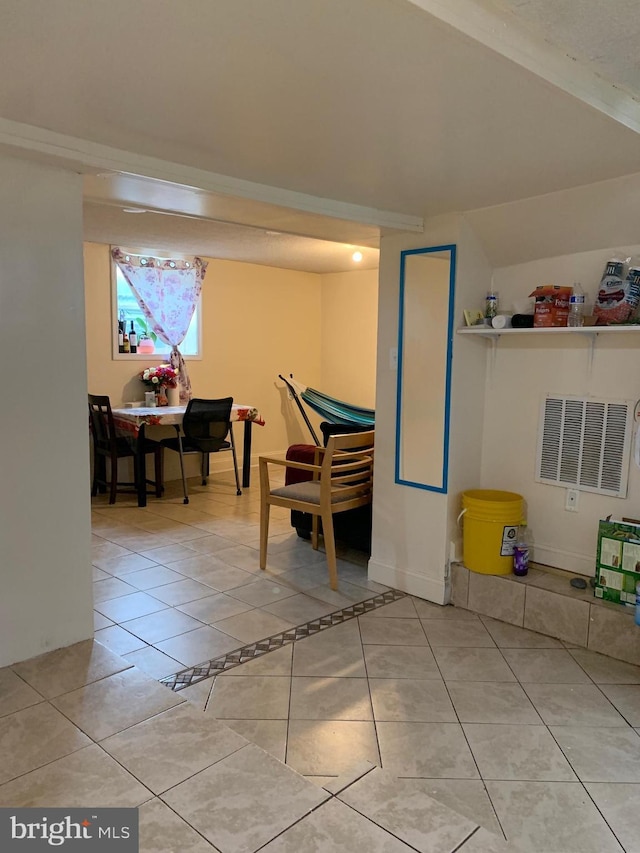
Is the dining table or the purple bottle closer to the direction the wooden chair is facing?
the dining table

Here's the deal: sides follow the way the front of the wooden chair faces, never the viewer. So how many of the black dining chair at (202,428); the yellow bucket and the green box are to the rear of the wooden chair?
2

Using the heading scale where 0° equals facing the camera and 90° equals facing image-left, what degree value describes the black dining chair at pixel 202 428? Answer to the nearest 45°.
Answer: approximately 135°

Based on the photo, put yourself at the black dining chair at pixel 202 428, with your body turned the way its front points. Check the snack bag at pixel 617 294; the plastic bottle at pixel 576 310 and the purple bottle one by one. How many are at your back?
3

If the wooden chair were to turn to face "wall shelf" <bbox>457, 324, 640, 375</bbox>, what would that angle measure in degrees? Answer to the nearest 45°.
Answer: approximately 180°

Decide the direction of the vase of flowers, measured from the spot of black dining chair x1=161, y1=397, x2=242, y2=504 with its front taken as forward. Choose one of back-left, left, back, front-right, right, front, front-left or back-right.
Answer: front

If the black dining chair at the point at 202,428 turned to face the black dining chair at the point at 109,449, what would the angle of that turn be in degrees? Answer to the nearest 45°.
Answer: approximately 45° to its left

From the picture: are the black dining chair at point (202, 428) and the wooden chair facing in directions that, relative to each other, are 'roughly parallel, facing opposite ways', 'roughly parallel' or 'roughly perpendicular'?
roughly parallel

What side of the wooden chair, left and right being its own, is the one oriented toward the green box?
back

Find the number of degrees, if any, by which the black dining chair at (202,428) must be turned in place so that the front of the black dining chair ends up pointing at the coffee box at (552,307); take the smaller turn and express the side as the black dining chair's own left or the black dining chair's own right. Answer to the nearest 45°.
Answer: approximately 180°

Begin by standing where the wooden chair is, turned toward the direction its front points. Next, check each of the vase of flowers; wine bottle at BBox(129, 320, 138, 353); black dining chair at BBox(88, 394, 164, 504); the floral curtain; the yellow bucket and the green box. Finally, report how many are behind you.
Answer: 2

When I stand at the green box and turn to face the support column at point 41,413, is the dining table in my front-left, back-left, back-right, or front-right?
front-right

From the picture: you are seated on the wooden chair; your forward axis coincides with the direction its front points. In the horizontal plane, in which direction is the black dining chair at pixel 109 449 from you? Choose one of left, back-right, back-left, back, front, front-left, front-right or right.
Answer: front

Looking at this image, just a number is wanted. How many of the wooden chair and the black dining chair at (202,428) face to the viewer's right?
0

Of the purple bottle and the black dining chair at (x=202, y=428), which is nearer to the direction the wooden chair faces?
the black dining chair
